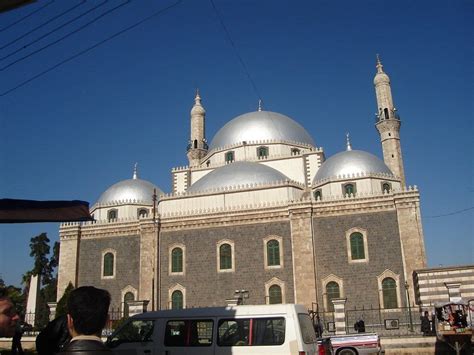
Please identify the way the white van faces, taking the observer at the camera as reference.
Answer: facing to the left of the viewer

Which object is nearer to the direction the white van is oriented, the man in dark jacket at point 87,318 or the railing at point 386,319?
the man in dark jacket
